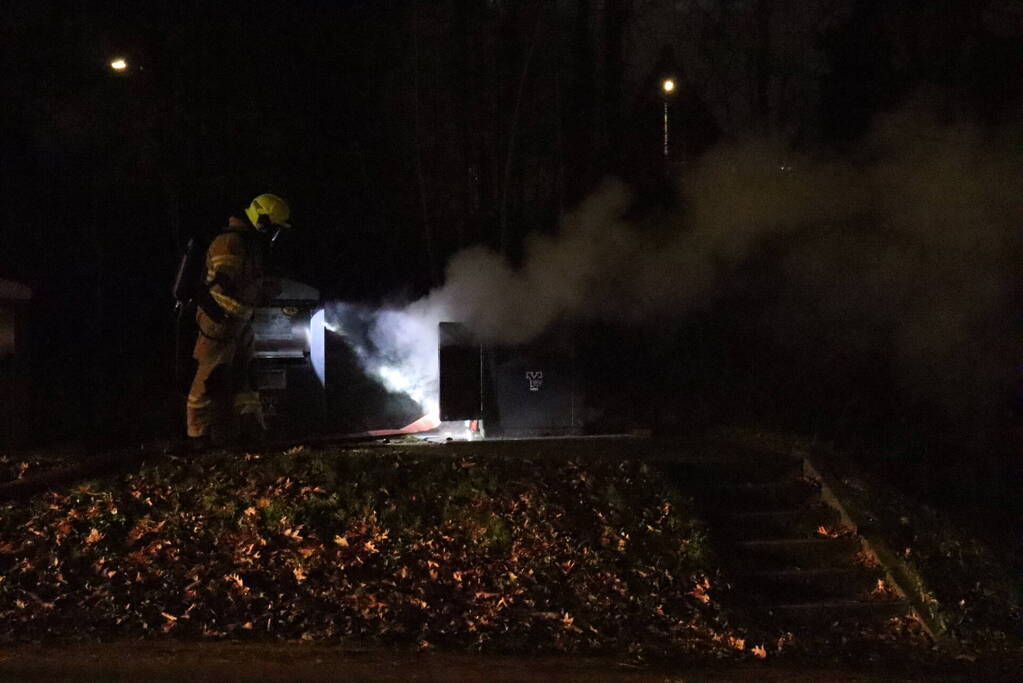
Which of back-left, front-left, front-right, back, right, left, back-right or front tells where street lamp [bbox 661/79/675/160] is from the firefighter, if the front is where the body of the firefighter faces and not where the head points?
front-left

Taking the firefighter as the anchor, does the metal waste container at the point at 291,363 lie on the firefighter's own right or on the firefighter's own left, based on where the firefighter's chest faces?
on the firefighter's own left

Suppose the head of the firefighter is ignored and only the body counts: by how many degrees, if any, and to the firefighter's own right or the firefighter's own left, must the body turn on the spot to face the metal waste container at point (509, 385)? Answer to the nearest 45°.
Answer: approximately 45° to the firefighter's own left

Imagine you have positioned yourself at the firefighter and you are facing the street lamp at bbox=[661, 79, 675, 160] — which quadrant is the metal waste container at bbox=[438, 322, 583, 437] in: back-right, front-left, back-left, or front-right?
front-right

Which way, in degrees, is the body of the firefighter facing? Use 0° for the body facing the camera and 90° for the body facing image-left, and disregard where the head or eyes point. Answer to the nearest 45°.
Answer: approximately 270°

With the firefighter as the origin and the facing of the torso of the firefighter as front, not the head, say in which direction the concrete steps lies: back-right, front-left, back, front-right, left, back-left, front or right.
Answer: front-right
